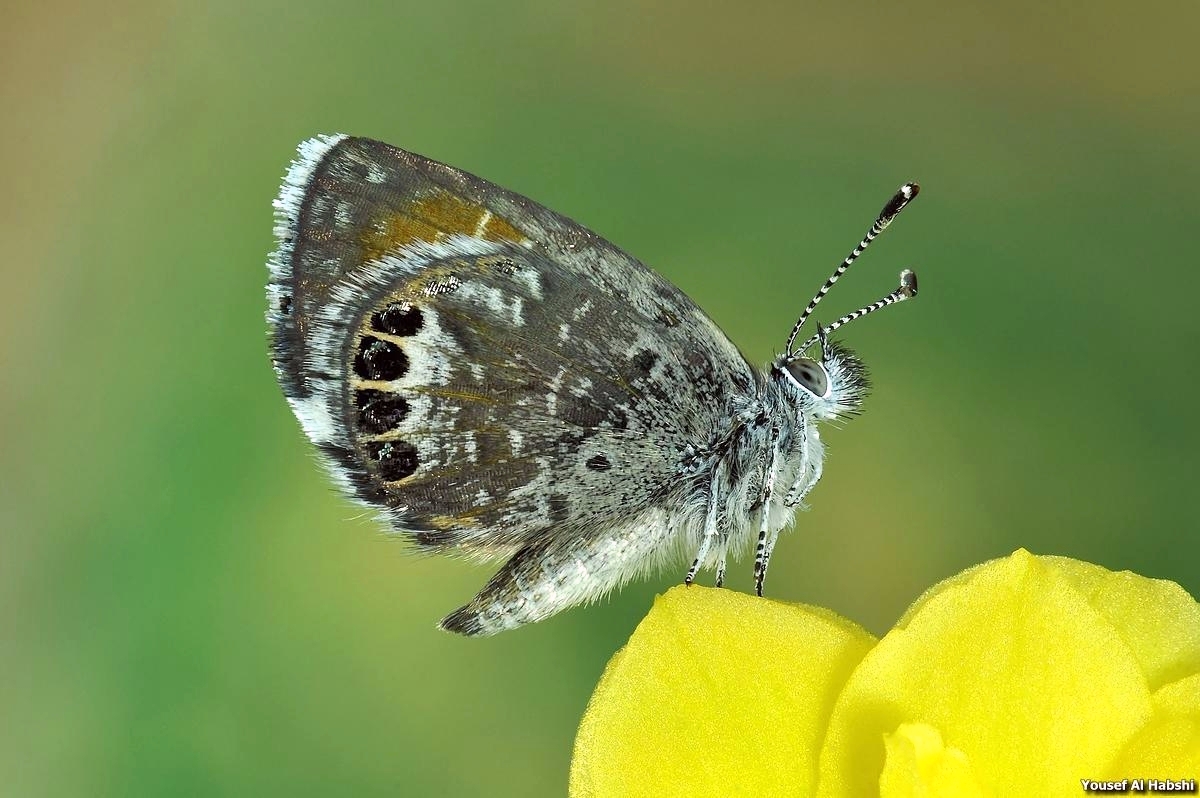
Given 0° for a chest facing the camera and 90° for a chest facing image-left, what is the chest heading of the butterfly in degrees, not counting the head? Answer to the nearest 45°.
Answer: approximately 270°
